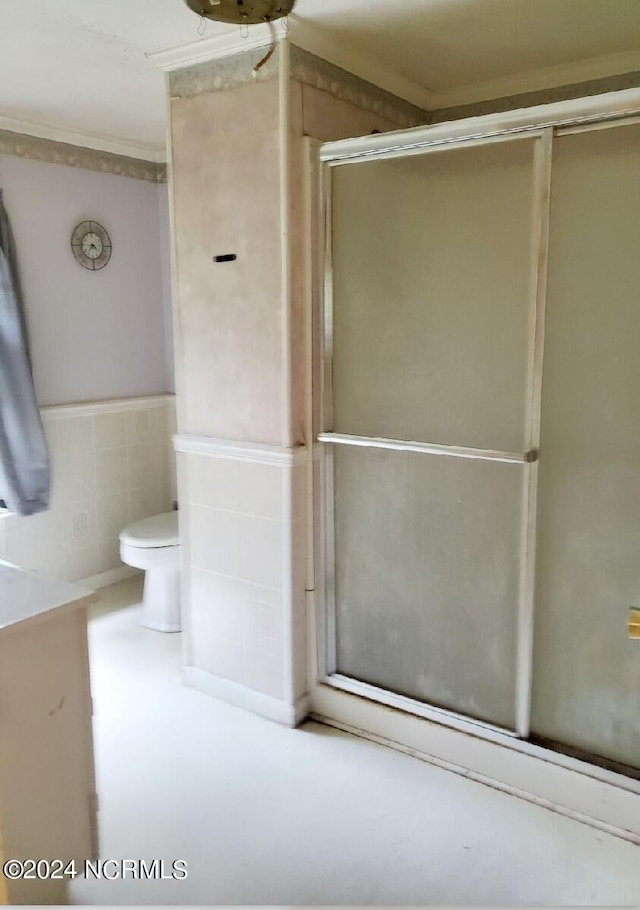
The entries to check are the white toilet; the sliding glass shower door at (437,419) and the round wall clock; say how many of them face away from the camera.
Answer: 0

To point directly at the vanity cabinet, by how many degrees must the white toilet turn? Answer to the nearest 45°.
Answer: approximately 45° to its left

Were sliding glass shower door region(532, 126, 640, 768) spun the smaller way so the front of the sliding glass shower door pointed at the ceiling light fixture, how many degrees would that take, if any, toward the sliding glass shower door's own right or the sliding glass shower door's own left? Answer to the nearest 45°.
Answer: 0° — it already faces it

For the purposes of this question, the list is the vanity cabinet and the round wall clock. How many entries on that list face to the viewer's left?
0

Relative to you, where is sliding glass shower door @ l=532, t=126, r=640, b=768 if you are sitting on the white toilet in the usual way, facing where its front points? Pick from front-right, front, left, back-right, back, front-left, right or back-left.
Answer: left

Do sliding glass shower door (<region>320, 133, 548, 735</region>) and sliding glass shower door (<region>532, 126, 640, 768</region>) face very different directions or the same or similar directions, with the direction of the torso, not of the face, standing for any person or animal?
same or similar directions

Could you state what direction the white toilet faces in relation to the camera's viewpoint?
facing the viewer and to the left of the viewer

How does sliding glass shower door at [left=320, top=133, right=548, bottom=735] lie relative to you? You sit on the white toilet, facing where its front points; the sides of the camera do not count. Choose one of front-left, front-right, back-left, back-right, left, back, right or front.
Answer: left

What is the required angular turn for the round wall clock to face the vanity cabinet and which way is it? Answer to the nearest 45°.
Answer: approximately 45° to its right

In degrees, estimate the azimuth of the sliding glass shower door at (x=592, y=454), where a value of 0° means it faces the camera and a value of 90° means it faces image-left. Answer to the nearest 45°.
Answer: approximately 45°

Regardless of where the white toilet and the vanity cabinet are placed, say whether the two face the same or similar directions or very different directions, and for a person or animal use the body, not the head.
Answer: very different directions

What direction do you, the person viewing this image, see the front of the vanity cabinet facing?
facing away from the viewer and to the right of the viewer

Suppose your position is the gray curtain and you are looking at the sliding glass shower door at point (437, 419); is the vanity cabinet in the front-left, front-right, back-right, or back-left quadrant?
front-right

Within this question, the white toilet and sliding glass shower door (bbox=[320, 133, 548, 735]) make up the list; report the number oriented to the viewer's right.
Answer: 0

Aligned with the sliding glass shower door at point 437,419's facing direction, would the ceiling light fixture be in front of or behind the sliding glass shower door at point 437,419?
in front
